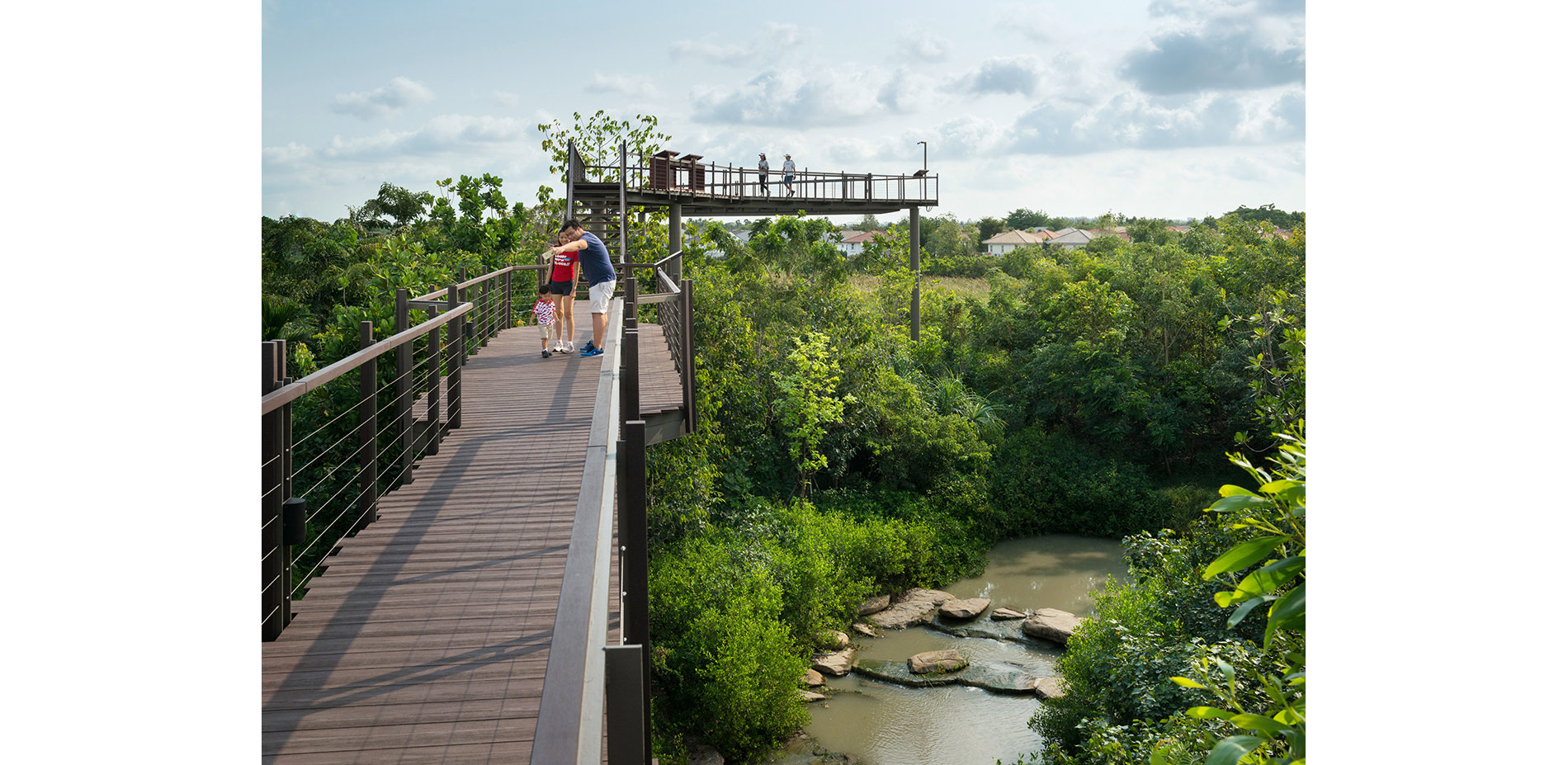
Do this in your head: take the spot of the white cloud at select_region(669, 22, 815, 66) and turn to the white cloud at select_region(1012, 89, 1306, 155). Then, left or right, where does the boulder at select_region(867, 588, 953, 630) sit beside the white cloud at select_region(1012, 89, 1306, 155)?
right

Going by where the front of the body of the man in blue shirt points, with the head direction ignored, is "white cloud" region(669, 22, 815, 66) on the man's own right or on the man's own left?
on the man's own right

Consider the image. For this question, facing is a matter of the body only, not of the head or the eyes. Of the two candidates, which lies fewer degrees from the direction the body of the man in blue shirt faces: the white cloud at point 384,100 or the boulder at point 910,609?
the white cloud

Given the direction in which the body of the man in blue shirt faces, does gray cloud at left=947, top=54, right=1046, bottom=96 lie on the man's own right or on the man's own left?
on the man's own right

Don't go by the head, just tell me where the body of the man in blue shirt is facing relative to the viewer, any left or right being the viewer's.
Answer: facing to the left of the viewer

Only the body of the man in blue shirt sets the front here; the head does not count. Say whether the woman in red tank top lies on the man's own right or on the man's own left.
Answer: on the man's own right

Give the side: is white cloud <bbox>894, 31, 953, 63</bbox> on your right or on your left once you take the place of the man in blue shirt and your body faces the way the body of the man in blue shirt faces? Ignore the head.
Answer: on your right

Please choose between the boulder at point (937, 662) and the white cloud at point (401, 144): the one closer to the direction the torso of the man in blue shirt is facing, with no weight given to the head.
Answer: the white cloud

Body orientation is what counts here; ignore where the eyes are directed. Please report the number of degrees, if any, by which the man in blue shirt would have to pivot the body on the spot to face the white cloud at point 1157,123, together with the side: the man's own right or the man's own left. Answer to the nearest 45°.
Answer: approximately 135° to the man's own right
